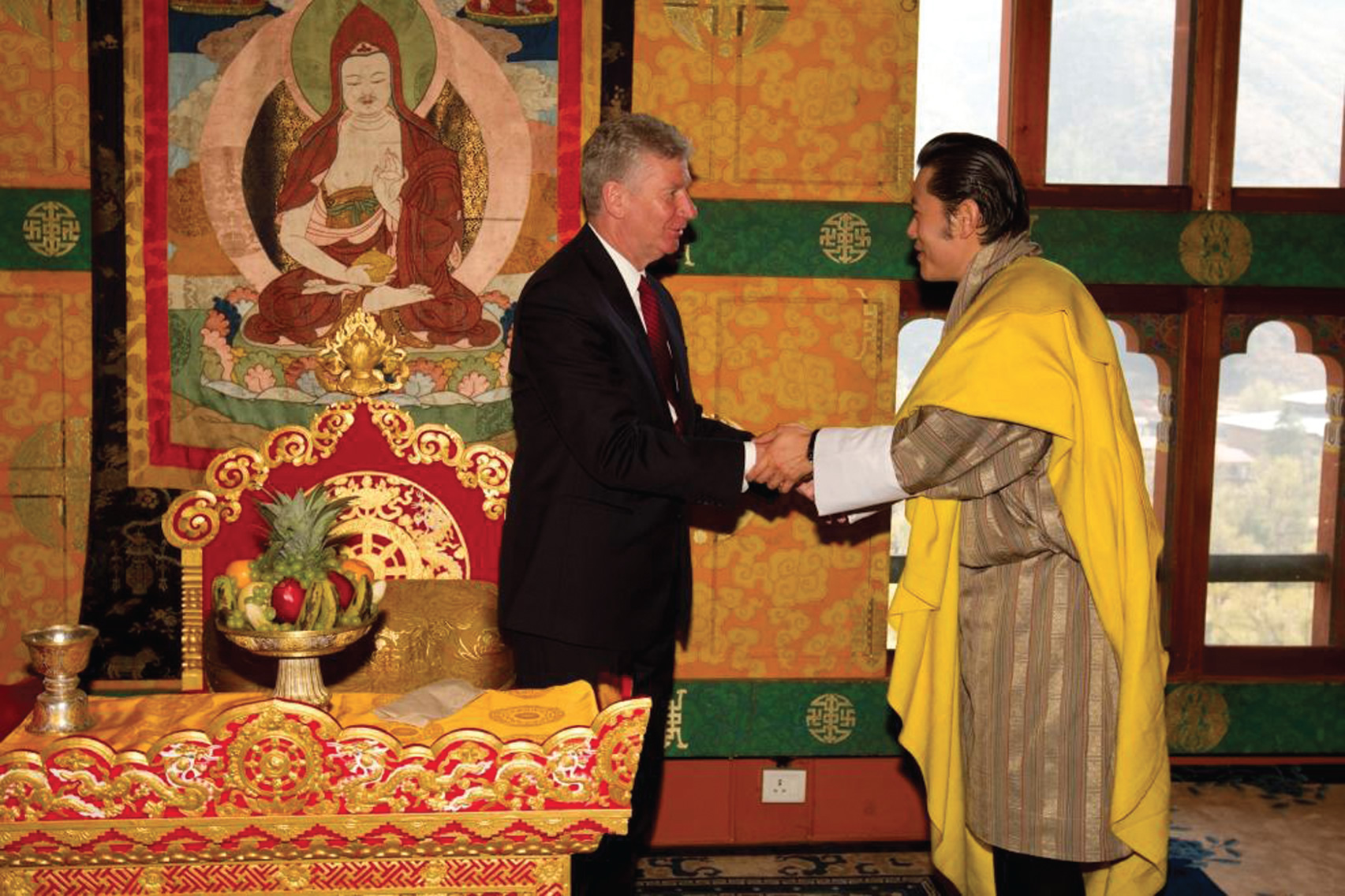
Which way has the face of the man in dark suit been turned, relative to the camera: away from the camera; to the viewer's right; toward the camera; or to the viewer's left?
to the viewer's right

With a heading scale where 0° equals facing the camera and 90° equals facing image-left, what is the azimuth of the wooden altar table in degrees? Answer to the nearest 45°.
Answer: approximately 0°

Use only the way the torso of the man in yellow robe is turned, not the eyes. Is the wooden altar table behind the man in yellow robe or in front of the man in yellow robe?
in front

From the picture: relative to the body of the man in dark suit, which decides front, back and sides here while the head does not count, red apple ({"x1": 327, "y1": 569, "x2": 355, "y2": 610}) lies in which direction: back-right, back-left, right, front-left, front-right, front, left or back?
back-right

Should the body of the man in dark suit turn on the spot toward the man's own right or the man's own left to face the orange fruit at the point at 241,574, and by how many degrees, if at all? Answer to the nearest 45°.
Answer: approximately 135° to the man's own right

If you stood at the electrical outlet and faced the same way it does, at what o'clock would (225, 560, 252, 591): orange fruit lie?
The orange fruit is roughly at 1 o'clock from the electrical outlet.

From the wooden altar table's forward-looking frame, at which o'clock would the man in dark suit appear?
The man in dark suit is roughly at 7 o'clock from the wooden altar table.

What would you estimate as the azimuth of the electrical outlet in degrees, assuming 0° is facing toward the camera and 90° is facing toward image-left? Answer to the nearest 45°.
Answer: approximately 0°

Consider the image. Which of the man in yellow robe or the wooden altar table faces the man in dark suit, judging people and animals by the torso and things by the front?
the man in yellow robe

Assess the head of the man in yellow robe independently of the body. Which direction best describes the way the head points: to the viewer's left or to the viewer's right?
to the viewer's left

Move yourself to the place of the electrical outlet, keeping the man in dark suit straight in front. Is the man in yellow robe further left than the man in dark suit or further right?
left

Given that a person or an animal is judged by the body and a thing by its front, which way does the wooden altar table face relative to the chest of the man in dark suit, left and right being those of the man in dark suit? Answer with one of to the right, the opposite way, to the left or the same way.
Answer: to the right

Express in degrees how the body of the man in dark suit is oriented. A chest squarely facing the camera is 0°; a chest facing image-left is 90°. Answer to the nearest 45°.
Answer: approximately 270°

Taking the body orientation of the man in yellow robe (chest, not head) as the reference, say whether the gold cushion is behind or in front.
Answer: in front

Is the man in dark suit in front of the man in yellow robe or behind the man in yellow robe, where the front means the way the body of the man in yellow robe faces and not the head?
in front
